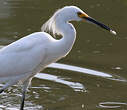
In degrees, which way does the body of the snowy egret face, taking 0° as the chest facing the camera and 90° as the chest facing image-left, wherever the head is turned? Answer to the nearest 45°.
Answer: approximately 270°
